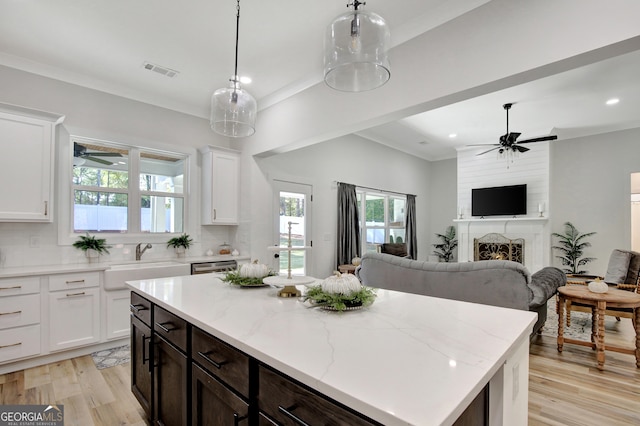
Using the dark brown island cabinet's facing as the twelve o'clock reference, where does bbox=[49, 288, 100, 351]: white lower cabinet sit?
The white lower cabinet is roughly at 3 o'clock from the dark brown island cabinet.

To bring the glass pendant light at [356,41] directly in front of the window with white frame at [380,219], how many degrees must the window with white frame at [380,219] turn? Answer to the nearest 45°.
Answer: approximately 45° to its right

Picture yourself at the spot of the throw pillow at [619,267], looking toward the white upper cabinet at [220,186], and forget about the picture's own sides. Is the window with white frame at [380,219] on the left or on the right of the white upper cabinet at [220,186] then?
right

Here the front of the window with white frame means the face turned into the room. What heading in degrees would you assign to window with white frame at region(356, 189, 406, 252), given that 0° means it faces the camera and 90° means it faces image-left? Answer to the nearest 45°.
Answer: approximately 315°

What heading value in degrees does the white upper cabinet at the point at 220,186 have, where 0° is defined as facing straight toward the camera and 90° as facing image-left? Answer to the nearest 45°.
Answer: approximately 315°

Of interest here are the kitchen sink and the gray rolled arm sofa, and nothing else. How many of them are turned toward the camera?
1

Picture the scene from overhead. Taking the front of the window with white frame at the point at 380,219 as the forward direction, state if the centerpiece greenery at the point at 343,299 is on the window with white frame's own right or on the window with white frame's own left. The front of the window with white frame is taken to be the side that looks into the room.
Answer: on the window with white frame's own right

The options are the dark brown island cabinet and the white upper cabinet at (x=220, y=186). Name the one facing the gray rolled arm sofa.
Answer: the white upper cabinet

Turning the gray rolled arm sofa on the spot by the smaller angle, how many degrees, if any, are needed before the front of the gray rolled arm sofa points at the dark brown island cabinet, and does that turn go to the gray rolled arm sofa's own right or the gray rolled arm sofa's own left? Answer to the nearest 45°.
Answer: approximately 180°

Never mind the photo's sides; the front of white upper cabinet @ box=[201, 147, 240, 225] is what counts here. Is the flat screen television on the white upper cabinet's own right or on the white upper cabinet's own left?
on the white upper cabinet's own left

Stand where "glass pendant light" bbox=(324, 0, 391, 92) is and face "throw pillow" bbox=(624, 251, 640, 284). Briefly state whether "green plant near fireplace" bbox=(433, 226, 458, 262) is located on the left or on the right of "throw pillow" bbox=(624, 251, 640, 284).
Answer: left
